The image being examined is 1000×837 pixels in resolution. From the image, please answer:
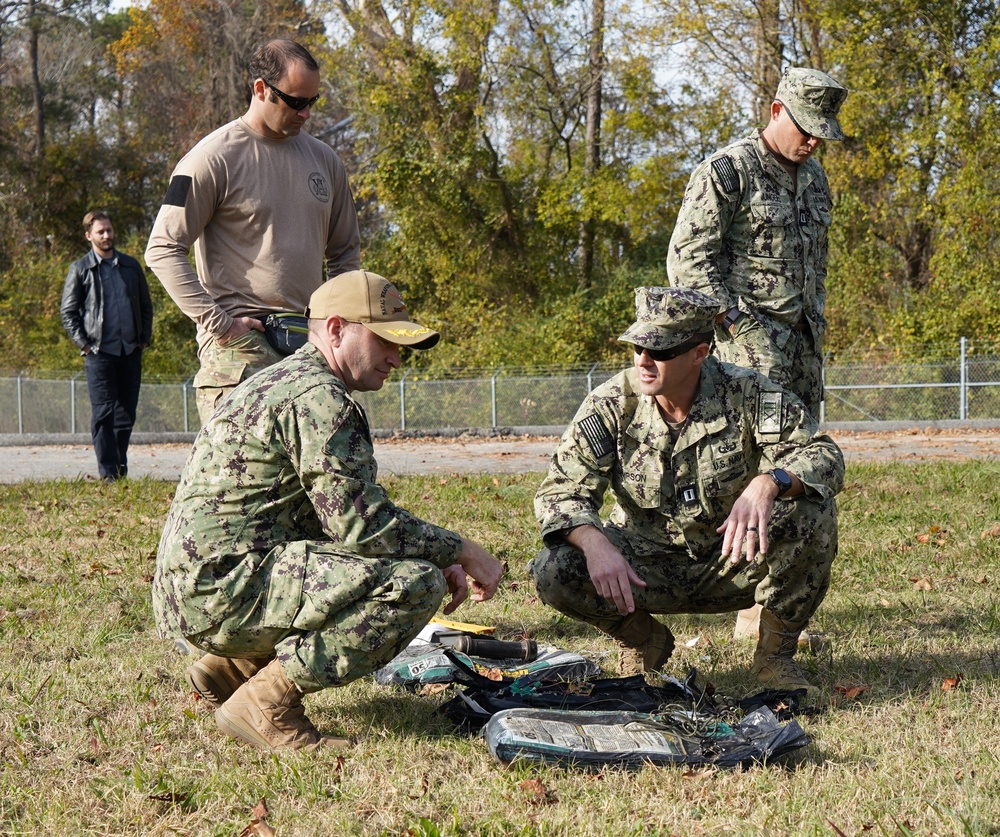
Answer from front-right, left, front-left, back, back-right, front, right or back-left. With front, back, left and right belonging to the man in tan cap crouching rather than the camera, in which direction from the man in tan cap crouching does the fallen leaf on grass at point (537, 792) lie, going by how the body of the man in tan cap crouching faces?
front-right

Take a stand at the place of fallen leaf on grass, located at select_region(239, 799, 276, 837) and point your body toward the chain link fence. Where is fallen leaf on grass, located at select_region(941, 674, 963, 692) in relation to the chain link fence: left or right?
right

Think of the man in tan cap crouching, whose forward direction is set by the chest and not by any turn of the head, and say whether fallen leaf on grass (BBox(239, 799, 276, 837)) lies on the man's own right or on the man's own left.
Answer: on the man's own right

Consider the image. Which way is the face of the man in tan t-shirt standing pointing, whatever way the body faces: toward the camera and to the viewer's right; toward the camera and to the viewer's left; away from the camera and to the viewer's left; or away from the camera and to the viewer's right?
toward the camera and to the viewer's right

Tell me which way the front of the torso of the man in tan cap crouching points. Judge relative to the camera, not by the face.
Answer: to the viewer's right

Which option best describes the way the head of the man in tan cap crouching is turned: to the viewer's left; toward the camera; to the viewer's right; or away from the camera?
to the viewer's right

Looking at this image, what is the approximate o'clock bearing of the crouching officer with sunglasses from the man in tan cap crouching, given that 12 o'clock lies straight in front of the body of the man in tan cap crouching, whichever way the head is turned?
The crouching officer with sunglasses is roughly at 11 o'clock from the man in tan cap crouching.
